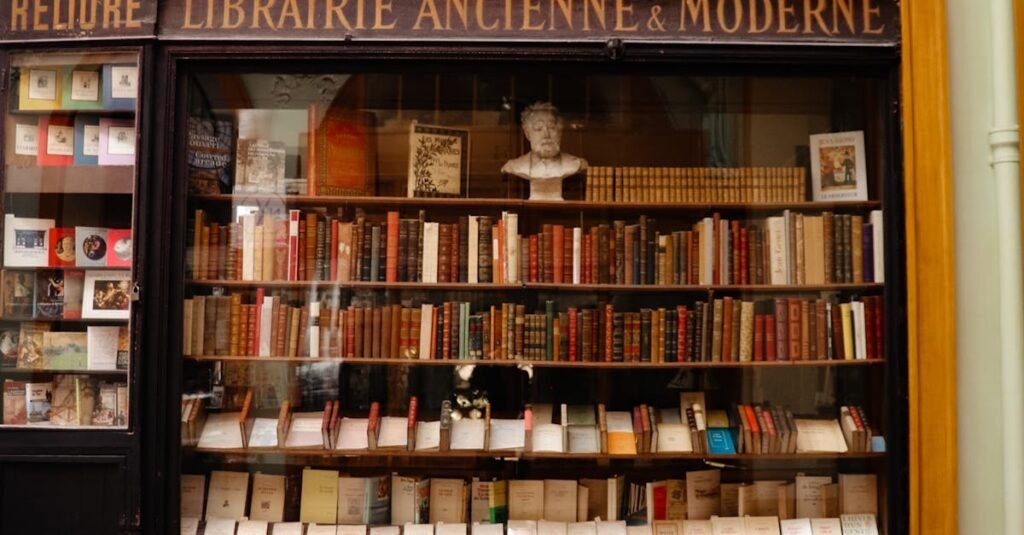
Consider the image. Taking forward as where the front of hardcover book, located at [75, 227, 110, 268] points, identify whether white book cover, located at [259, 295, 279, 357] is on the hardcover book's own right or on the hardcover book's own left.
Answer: on the hardcover book's own left

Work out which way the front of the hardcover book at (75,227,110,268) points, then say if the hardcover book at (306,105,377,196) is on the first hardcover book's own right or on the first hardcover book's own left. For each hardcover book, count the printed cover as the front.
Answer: on the first hardcover book's own left

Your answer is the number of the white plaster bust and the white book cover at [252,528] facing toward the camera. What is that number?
2

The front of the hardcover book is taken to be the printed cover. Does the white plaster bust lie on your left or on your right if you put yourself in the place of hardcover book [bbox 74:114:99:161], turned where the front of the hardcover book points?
on your left

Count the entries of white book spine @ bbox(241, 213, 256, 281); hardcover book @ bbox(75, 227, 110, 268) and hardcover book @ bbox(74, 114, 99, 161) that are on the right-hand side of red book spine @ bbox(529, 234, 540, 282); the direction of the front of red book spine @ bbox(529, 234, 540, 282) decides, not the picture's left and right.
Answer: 3

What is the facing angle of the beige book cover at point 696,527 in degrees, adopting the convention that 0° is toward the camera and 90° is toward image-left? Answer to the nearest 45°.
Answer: approximately 0°

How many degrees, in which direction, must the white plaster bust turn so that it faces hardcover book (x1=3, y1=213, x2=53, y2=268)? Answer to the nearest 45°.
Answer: approximately 90° to its right
